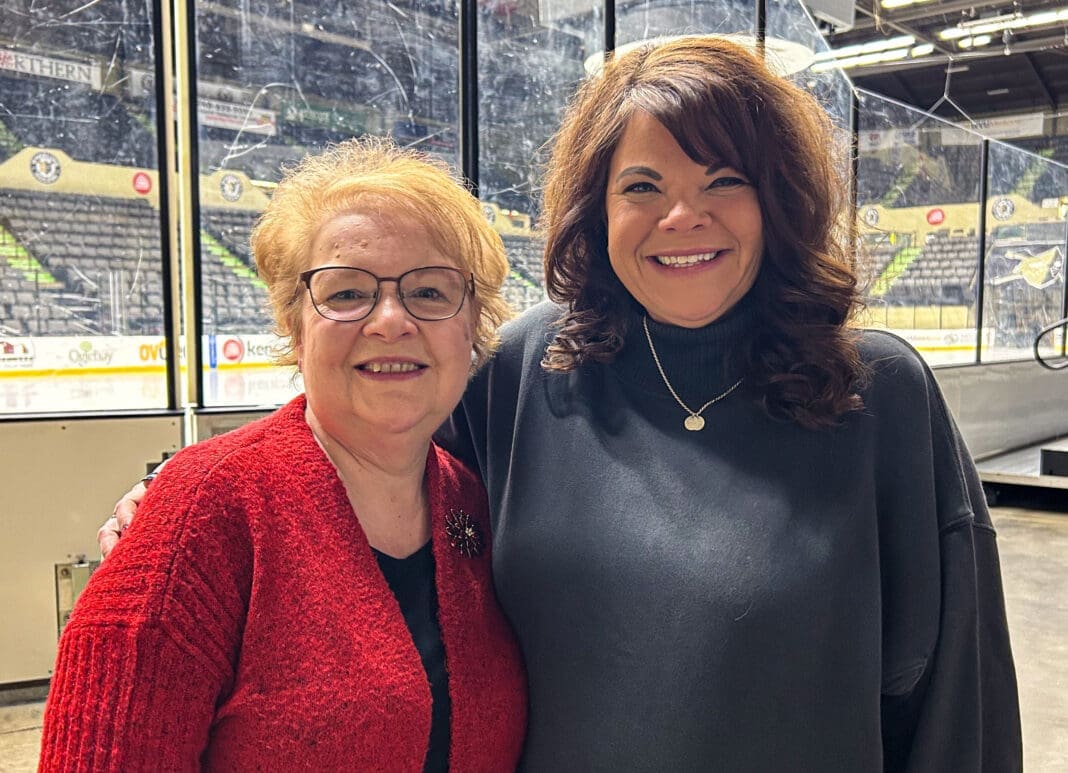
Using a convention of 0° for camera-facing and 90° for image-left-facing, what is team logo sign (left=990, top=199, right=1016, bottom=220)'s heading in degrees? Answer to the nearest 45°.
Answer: approximately 0°

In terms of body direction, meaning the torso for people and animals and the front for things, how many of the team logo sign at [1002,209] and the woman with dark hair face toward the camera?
2

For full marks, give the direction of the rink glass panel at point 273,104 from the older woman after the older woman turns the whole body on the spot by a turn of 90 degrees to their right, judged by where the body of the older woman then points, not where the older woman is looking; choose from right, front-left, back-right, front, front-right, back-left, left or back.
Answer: back-right

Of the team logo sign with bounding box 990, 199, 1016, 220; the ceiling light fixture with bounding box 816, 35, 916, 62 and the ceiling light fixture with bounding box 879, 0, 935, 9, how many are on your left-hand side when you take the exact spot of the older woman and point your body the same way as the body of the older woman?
3

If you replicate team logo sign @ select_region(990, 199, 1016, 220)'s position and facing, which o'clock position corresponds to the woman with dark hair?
The woman with dark hair is roughly at 12 o'clock from the team logo sign.
